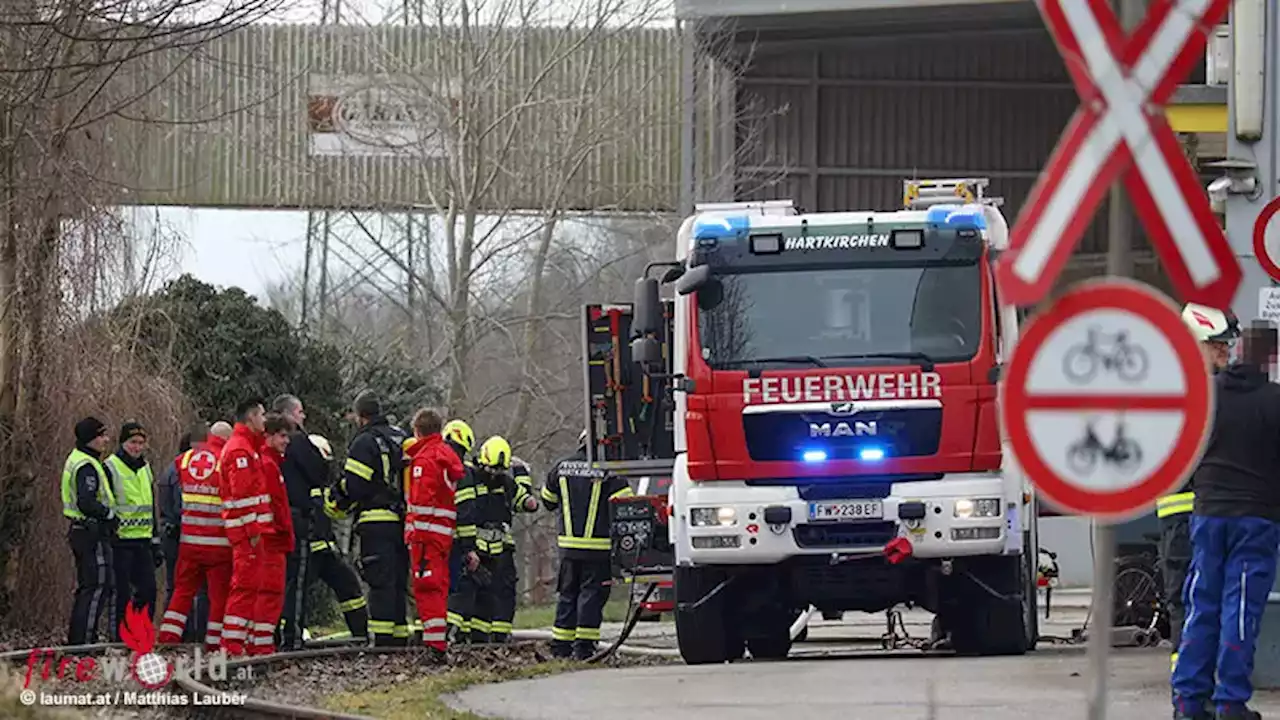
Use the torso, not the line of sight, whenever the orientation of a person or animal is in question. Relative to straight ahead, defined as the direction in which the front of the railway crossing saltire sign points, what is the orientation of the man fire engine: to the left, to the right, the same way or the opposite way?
the same way

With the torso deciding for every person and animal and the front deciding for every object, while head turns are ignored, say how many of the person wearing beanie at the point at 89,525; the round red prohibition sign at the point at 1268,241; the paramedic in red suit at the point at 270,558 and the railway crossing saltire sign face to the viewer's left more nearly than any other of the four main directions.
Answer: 0

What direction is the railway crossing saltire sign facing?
toward the camera

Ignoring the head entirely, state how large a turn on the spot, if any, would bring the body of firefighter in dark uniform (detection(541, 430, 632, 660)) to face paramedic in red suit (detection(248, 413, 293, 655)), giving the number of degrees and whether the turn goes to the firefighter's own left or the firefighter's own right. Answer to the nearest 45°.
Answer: approximately 135° to the firefighter's own left

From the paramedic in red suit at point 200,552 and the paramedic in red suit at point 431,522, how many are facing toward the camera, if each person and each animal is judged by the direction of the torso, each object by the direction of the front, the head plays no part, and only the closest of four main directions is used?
0

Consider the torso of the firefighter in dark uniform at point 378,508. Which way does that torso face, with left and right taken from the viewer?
facing away from the viewer and to the left of the viewer

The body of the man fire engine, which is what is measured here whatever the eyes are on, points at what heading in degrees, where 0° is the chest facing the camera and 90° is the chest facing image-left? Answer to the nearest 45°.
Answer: approximately 0°

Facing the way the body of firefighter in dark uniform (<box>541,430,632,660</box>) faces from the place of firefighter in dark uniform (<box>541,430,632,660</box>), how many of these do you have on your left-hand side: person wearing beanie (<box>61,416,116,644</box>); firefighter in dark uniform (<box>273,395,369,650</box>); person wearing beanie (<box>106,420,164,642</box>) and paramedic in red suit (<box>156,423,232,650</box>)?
4

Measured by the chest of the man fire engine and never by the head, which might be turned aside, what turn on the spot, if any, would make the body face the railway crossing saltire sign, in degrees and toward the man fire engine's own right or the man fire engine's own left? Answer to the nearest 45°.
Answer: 0° — they already face it

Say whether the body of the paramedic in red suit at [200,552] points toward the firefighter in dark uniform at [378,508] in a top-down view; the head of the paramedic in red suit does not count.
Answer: no

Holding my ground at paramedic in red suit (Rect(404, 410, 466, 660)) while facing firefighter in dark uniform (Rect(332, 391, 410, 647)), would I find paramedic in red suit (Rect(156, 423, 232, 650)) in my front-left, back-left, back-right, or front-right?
front-left
